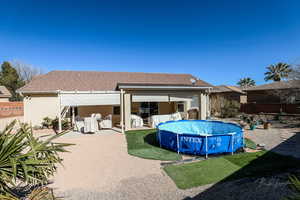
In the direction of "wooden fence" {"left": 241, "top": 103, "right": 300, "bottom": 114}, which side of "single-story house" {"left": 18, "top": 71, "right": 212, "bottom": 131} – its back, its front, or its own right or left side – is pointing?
right

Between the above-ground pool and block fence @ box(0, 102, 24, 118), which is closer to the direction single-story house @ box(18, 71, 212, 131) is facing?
the block fence

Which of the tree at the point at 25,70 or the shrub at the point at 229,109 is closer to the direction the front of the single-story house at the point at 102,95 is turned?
the tree

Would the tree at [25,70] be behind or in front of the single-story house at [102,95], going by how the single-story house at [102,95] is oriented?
in front

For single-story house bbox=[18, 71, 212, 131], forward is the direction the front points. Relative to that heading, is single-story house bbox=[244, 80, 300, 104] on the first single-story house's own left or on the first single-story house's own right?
on the first single-story house's own right

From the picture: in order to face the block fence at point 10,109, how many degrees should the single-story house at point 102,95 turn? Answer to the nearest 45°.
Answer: approximately 45° to its left

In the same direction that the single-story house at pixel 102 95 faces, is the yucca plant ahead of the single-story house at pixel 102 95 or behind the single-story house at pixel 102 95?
behind

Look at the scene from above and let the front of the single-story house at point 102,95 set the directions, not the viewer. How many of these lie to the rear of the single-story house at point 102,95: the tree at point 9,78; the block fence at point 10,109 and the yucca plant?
1

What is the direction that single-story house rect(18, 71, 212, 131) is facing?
away from the camera

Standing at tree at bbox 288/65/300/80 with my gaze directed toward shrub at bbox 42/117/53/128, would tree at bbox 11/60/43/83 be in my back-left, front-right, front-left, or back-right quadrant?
front-right
